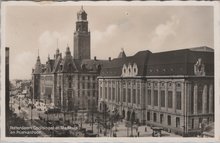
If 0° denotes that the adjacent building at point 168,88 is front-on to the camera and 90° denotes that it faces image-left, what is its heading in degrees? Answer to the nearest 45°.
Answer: approximately 45°
